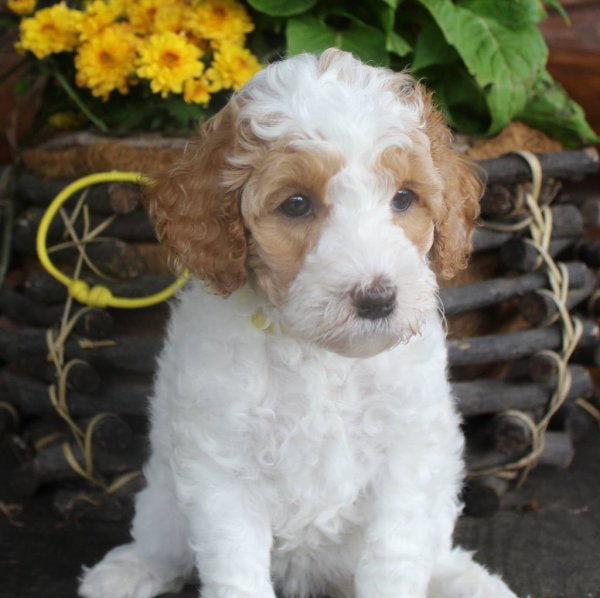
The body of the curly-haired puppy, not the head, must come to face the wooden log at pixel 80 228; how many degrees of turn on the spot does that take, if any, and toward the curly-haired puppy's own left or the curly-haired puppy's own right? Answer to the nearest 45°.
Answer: approximately 135° to the curly-haired puppy's own right

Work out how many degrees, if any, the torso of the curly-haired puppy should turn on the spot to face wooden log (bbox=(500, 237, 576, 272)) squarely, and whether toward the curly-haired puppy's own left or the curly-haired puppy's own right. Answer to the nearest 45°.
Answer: approximately 135° to the curly-haired puppy's own left

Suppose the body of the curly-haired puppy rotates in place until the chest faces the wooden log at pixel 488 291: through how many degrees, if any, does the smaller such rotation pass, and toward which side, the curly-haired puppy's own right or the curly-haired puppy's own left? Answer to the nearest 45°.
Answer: approximately 135° to the curly-haired puppy's own left

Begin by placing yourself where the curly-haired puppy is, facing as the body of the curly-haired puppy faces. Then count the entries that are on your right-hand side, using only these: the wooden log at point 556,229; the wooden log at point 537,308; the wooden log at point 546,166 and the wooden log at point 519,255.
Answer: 0

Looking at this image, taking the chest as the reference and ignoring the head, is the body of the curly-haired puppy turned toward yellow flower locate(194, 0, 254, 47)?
no

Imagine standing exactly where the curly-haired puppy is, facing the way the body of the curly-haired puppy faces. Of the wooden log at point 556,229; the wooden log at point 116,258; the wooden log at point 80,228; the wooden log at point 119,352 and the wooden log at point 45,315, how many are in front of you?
0

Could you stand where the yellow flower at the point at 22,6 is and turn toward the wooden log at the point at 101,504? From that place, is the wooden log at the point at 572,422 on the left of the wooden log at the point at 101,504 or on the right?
left

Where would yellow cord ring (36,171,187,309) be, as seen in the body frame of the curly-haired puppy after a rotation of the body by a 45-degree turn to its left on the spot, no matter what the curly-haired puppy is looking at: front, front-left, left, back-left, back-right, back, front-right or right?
back

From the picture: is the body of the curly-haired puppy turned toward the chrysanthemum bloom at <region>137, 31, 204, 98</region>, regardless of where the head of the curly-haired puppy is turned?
no

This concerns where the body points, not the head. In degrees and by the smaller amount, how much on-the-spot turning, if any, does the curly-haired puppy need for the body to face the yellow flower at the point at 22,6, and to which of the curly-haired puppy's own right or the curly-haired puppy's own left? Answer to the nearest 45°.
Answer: approximately 135° to the curly-haired puppy's own right

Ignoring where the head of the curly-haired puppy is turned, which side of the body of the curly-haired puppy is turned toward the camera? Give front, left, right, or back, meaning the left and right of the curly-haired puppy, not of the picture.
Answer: front
